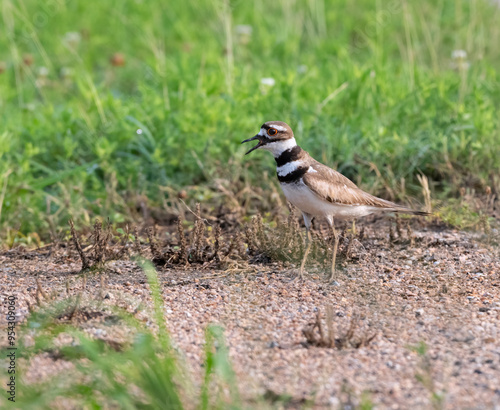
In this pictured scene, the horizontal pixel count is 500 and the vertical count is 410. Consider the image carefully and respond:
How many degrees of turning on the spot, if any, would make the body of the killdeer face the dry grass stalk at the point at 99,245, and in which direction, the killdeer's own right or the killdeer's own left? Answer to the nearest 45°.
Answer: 0° — it already faces it

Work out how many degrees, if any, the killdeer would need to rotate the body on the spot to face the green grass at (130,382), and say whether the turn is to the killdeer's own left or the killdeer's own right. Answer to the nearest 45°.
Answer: approximately 90° to the killdeer's own left

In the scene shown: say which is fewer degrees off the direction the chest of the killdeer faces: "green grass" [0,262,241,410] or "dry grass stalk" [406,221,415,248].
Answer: the green grass

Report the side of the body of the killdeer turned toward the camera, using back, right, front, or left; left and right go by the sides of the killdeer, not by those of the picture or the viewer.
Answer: left

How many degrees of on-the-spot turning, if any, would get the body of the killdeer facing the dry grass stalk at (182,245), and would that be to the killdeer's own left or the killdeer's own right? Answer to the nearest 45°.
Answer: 0° — it already faces it

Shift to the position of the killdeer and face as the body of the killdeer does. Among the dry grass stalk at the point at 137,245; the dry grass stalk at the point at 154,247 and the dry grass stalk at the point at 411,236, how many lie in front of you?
2

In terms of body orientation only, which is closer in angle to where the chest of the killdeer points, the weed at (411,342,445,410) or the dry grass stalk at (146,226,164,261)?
the dry grass stalk

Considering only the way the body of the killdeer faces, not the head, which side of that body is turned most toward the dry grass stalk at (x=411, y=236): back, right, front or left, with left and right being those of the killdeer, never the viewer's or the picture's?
back

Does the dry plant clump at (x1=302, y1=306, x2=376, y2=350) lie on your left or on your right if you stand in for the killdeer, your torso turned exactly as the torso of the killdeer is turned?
on your left

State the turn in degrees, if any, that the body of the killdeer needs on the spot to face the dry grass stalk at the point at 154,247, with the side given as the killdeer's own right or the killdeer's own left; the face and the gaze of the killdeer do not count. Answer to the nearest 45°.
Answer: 0° — it already faces it
